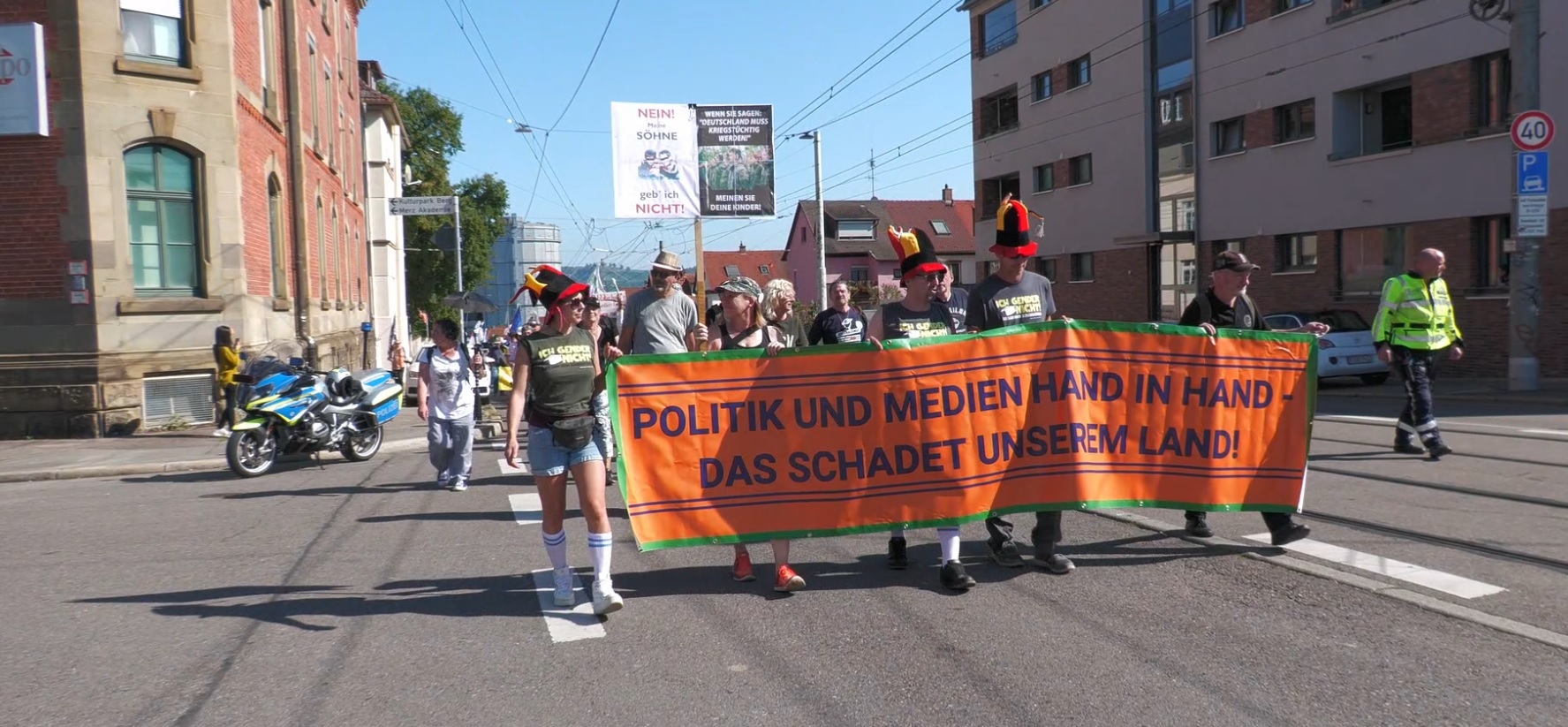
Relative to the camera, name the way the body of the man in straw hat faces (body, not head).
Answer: toward the camera

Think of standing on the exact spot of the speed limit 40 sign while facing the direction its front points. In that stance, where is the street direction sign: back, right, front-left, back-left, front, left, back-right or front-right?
right

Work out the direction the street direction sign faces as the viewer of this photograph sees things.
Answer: facing the viewer

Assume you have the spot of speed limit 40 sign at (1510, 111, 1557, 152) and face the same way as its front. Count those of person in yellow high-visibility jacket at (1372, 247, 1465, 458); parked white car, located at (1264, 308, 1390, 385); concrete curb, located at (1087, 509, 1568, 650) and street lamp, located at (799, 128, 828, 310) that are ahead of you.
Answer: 2

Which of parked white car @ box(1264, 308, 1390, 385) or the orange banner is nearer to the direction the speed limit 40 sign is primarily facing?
the orange banner

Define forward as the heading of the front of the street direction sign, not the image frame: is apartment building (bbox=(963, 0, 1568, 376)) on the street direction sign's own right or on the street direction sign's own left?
on the street direction sign's own left

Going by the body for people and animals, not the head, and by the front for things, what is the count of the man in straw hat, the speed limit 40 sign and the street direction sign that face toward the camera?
3

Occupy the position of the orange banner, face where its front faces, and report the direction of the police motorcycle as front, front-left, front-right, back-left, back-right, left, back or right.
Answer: back-right

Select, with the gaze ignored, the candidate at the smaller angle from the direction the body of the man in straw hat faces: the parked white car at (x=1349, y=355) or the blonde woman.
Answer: the blonde woman

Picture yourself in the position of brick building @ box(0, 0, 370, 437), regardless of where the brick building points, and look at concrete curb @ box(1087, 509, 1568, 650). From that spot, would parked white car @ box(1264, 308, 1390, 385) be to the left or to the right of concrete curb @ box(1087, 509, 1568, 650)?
left

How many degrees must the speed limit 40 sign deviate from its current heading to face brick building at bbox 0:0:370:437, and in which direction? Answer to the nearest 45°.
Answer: approximately 45° to its right

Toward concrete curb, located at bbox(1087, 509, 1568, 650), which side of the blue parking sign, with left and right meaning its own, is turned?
front

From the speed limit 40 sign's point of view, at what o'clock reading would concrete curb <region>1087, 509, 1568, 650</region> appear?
The concrete curb is roughly at 12 o'clock from the speed limit 40 sign.

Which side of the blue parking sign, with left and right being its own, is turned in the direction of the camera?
front

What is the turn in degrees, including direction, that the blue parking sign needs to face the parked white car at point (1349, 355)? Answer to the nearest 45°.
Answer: approximately 135° to its right

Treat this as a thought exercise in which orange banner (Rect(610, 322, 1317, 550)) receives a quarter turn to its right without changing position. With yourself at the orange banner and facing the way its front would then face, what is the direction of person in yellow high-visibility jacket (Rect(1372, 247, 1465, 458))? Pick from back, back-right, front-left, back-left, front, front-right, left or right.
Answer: back-right
